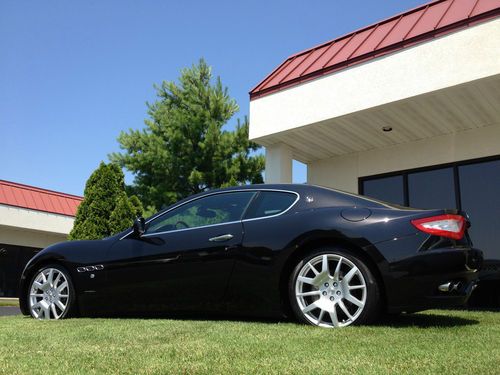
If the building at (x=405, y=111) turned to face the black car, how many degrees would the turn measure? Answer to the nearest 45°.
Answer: approximately 45° to its left

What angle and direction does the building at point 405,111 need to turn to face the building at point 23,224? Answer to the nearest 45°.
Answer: approximately 90° to its right

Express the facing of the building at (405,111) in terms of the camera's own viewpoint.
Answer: facing the viewer and to the left of the viewer

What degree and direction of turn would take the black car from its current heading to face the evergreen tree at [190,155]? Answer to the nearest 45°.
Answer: approximately 45° to its right

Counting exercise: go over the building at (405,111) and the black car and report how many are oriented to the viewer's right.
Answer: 0

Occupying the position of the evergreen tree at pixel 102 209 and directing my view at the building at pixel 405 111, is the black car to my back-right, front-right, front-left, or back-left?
front-right

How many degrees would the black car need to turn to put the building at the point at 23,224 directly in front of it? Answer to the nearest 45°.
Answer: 0° — it already faces it

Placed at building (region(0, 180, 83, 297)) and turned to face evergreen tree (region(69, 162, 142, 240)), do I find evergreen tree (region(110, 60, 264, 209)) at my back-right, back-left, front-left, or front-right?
front-left

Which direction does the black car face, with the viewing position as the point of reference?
facing away from the viewer and to the left of the viewer

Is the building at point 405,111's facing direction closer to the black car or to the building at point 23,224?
the black car

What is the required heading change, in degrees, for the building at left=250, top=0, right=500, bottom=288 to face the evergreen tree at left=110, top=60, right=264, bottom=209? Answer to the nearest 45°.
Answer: approximately 90° to its right

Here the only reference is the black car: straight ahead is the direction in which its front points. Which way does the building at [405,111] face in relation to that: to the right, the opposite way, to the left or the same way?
to the left

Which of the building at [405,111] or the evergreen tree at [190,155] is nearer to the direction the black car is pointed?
the evergreen tree
